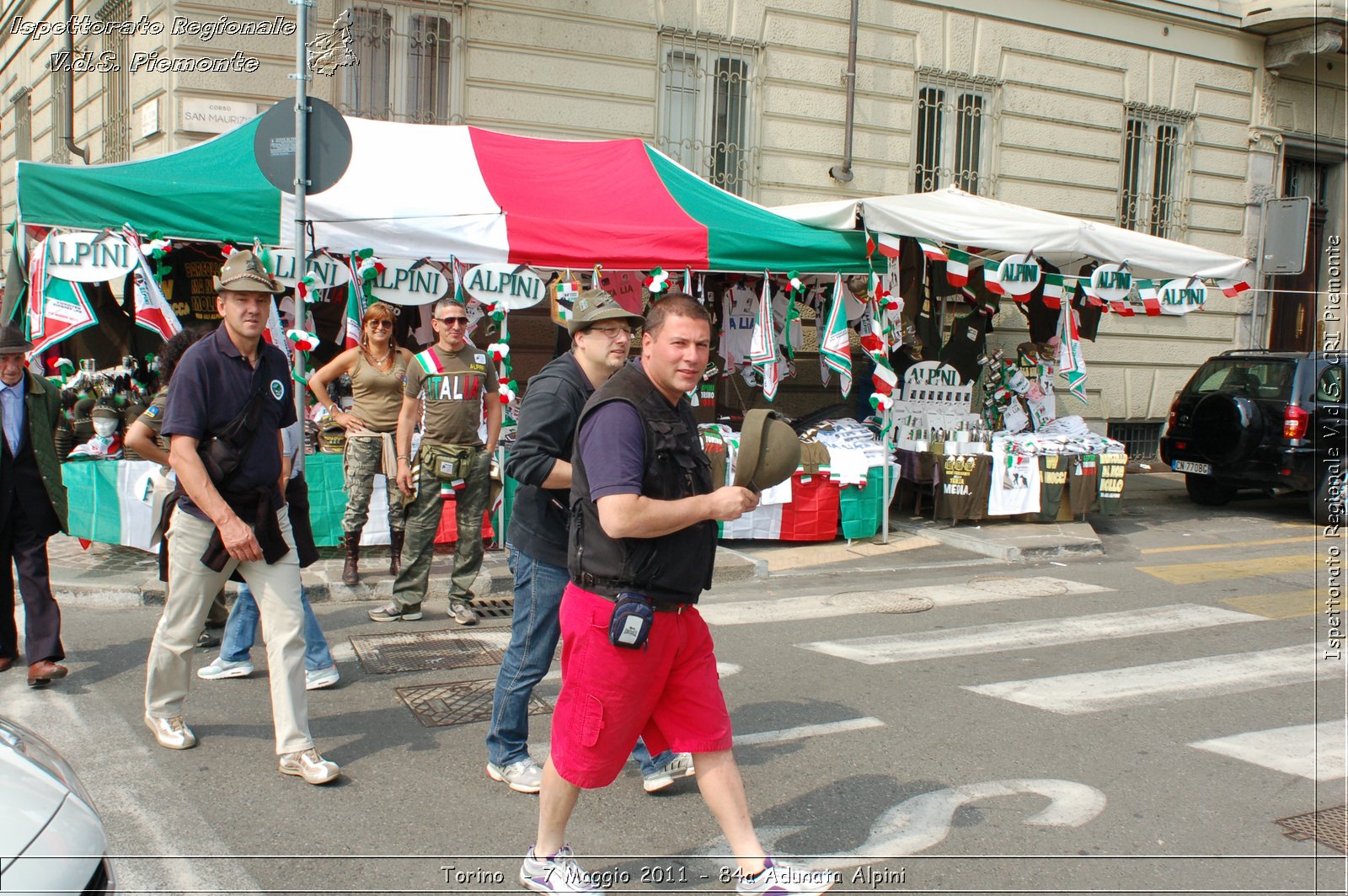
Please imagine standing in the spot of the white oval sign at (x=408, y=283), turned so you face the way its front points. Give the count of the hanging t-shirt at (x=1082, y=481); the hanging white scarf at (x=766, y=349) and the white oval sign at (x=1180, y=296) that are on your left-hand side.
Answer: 3

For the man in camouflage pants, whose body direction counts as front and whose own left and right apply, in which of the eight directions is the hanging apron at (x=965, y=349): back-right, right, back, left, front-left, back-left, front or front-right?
back-left

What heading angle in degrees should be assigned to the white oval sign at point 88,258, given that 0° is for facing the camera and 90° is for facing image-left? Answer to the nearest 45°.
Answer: approximately 0°

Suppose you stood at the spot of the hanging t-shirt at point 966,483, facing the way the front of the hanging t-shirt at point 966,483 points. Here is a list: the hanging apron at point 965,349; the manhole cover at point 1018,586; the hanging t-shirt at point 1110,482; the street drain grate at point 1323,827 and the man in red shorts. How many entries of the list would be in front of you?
3

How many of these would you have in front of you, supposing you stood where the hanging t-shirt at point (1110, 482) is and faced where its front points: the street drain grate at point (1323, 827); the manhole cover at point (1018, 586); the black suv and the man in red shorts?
3

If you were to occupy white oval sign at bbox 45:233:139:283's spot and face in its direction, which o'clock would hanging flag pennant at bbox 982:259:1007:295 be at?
The hanging flag pennant is roughly at 9 o'clock from the white oval sign.

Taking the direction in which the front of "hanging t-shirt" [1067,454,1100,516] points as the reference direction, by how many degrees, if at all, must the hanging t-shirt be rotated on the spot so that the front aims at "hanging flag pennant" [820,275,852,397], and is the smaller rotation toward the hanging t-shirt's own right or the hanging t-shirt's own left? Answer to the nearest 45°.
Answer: approximately 45° to the hanging t-shirt's own right

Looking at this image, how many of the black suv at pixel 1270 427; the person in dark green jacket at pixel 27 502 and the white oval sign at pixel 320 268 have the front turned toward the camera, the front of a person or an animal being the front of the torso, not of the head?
2

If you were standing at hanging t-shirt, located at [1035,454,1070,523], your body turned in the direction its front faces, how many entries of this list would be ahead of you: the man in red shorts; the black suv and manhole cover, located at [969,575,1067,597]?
2

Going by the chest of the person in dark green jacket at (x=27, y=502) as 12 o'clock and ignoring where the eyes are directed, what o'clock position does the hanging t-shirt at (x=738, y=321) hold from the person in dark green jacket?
The hanging t-shirt is roughly at 8 o'clock from the person in dark green jacket.
